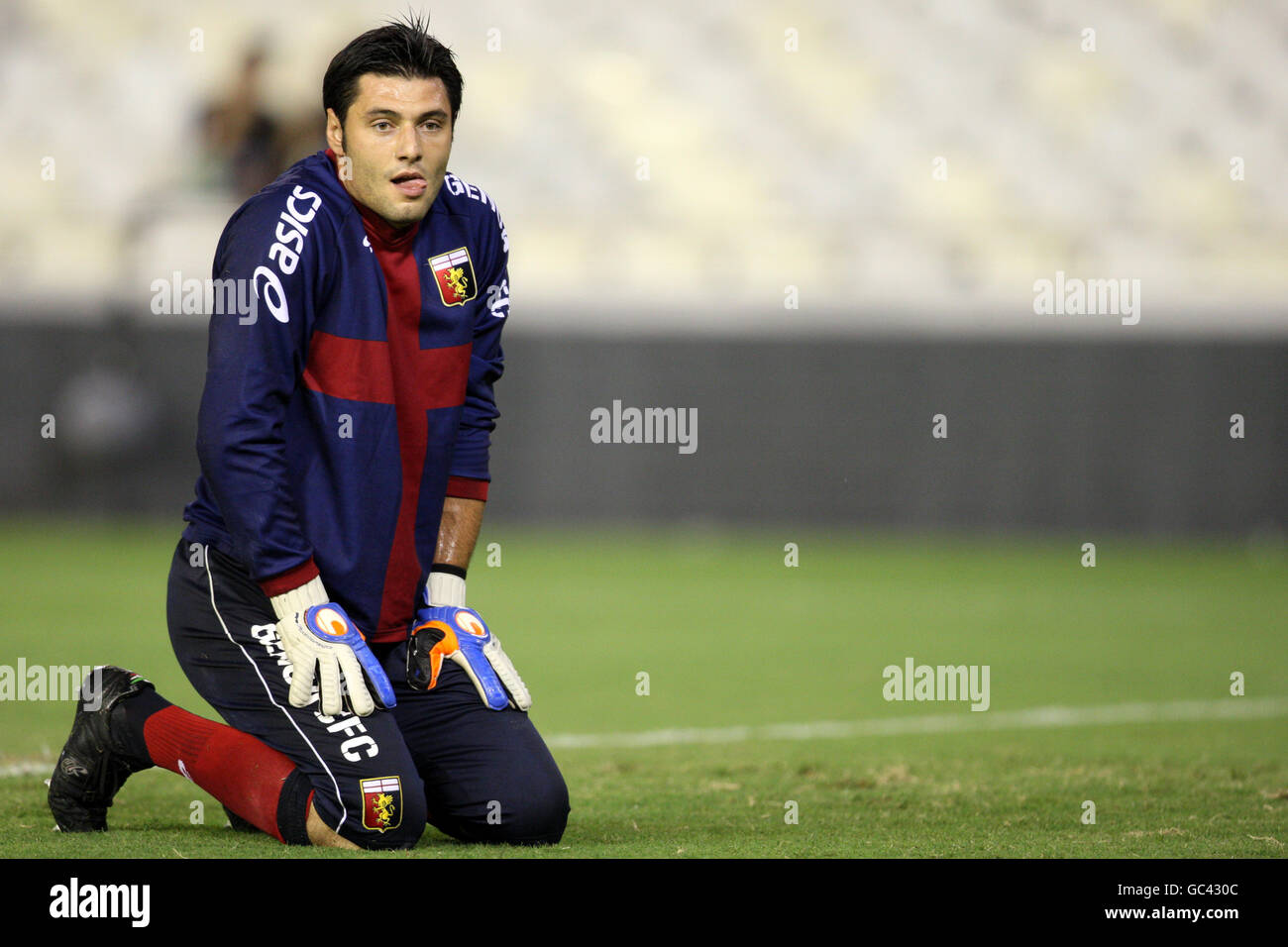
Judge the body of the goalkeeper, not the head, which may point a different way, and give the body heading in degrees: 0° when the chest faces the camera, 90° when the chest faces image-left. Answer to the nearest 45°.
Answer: approximately 315°
